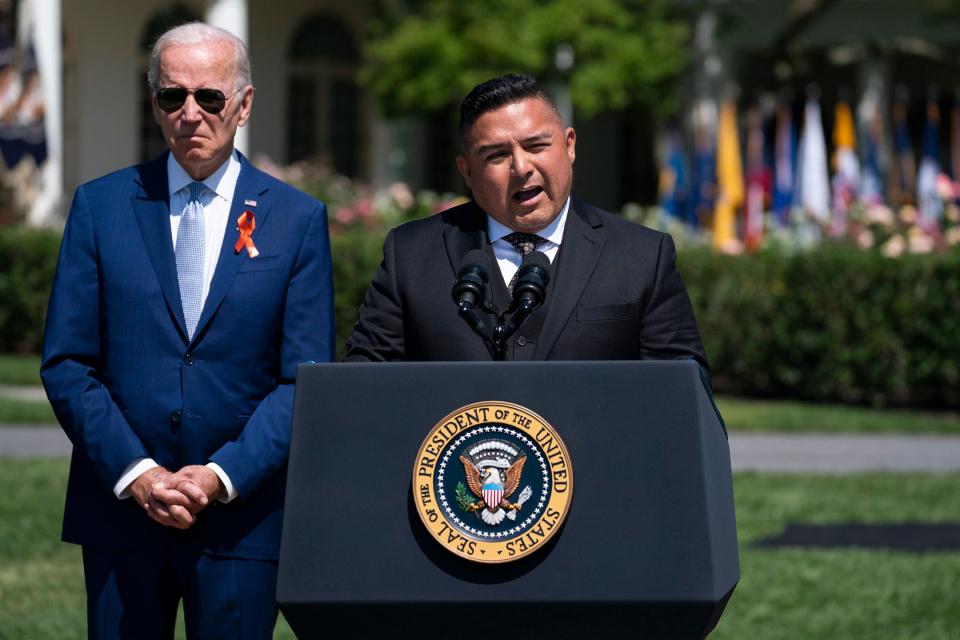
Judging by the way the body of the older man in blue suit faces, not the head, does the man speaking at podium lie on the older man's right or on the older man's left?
on the older man's left

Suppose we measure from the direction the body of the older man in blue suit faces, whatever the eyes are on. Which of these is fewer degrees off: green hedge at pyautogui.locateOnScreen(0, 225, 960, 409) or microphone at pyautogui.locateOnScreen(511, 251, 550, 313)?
the microphone

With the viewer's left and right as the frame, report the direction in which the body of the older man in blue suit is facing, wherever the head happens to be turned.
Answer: facing the viewer

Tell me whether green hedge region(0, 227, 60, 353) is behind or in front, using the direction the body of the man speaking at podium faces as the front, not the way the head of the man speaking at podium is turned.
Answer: behind

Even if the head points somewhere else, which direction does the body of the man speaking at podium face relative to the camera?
toward the camera

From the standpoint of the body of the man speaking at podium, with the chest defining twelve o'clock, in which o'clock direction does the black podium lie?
The black podium is roughly at 12 o'clock from the man speaking at podium.

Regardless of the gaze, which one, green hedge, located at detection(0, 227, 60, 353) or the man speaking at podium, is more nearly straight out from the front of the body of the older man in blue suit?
the man speaking at podium

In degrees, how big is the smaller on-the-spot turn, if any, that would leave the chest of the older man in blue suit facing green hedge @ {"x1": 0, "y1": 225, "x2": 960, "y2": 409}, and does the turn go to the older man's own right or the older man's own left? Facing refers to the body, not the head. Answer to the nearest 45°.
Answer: approximately 135° to the older man's own left

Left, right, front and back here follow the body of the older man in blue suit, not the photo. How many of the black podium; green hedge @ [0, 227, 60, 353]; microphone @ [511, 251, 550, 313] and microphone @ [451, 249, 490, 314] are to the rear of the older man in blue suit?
1

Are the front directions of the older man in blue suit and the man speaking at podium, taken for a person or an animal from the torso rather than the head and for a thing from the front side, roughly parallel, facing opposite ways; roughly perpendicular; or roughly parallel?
roughly parallel

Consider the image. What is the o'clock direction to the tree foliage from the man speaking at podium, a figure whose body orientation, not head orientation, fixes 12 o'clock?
The tree foliage is roughly at 6 o'clock from the man speaking at podium.

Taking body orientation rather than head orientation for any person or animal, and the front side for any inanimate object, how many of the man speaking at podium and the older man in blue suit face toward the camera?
2

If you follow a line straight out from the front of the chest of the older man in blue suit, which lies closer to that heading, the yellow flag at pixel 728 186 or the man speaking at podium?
the man speaking at podium

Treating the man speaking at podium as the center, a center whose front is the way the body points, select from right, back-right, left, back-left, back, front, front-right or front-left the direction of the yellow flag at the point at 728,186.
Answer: back

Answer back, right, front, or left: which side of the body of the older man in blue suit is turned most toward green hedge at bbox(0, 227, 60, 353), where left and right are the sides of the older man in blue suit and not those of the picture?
back
